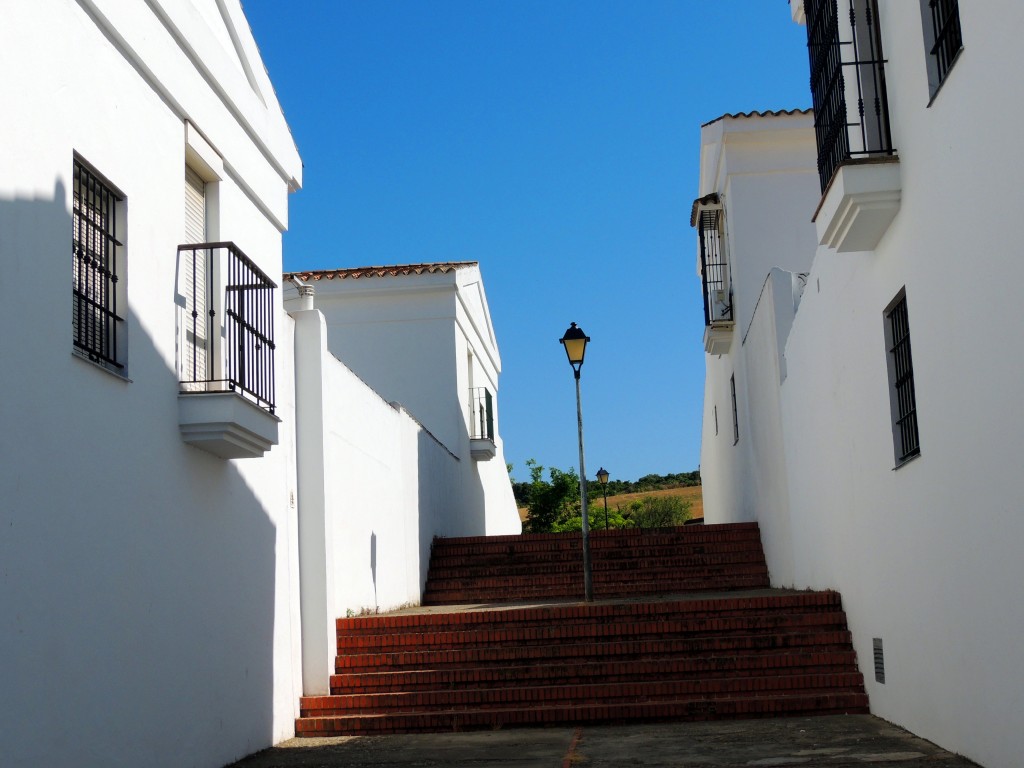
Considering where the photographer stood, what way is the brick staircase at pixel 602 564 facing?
facing the viewer

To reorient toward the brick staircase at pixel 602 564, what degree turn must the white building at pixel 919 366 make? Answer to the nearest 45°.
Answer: approximately 45° to its right

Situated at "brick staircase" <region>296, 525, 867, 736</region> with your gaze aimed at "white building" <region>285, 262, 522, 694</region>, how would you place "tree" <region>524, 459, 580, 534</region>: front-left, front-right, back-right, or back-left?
front-right

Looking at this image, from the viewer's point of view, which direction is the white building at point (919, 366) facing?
to the viewer's left

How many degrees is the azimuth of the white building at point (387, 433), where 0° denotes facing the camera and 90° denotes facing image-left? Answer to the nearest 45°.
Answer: approximately 270°

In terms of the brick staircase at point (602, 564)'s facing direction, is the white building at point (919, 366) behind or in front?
in front

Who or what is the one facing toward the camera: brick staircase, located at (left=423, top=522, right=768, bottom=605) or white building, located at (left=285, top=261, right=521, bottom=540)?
the brick staircase

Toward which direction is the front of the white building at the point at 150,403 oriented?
to the viewer's right

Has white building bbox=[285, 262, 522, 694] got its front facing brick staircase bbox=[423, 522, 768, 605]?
yes
